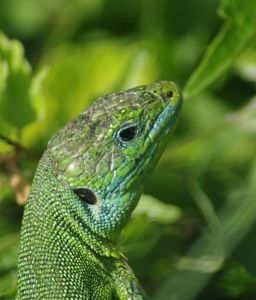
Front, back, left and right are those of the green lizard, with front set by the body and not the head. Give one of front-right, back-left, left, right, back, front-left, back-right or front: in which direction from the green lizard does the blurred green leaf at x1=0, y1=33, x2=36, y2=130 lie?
back-left

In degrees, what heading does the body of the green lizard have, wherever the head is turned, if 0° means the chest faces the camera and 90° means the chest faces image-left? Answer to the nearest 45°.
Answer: approximately 270°
